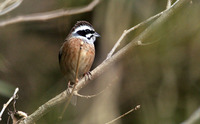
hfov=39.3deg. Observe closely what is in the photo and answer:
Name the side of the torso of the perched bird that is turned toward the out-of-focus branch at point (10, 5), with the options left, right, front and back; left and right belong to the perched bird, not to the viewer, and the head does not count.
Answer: right

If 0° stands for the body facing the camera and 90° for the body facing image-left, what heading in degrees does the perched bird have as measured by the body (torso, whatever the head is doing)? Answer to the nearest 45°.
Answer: approximately 315°
